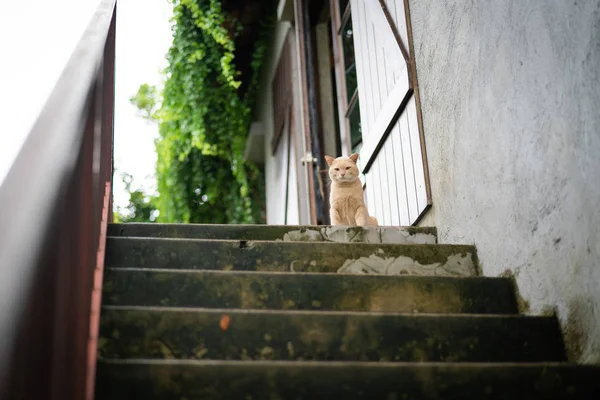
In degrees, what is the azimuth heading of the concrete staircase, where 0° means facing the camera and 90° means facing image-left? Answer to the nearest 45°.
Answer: approximately 0°

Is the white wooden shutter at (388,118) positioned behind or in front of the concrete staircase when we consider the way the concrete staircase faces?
behind

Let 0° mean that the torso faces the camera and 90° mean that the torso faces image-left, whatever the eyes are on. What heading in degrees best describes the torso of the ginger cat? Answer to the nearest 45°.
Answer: approximately 0°

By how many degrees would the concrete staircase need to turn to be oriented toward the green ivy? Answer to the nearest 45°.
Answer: approximately 180°

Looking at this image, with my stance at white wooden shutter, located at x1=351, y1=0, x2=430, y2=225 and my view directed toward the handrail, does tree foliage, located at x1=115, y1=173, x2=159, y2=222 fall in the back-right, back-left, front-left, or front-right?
back-right

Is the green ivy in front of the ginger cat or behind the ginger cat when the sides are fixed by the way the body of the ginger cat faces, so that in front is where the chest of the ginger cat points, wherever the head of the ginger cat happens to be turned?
behind
